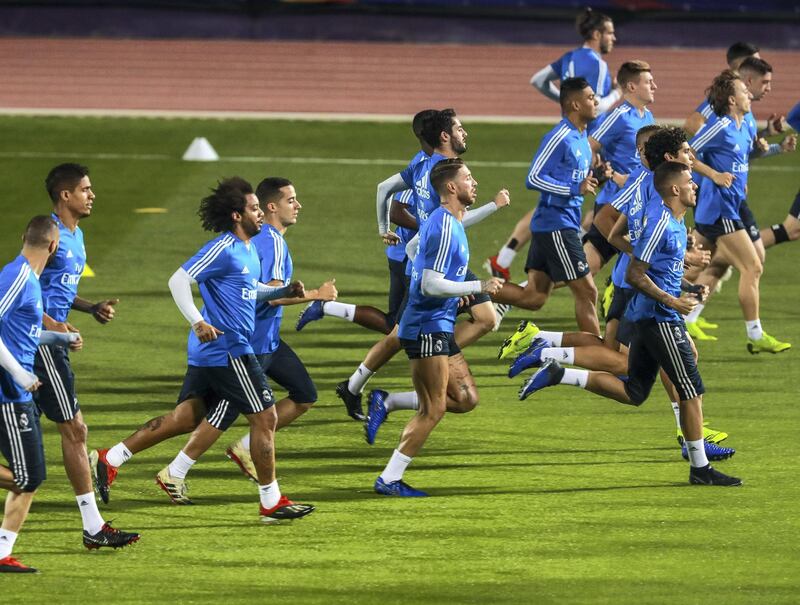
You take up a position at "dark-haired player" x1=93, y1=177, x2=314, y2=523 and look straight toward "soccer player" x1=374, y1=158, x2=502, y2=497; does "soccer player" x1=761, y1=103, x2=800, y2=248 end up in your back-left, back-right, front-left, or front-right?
front-left

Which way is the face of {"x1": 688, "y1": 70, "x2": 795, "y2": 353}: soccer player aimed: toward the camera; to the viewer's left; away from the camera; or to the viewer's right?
to the viewer's right

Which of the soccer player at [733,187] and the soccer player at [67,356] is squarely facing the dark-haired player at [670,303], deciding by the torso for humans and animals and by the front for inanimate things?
the soccer player at [67,356]

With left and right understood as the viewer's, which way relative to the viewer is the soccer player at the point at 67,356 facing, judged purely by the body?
facing to the right of the viewer

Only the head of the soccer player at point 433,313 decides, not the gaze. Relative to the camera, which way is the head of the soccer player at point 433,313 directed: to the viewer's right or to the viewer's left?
to the viewer's right

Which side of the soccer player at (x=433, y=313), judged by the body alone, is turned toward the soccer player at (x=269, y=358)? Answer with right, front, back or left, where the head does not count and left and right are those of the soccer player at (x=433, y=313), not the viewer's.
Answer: back

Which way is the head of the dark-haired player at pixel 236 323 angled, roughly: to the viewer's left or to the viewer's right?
to the viewer's right

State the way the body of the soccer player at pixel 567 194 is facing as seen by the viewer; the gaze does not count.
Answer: to the viewer's right

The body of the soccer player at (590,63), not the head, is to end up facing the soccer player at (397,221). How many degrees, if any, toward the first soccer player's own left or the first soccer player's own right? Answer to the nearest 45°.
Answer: approximately 90° to the first soccer player's own right

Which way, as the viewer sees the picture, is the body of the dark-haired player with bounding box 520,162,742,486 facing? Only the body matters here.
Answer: to the viewer's right

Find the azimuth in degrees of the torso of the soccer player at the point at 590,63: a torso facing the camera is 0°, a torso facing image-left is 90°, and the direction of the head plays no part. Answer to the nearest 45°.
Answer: approximately 270°

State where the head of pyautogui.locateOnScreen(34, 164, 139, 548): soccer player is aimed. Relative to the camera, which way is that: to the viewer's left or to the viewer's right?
to the viewer's right

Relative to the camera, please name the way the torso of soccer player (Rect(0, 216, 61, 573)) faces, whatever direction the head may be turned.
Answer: to the viewer's right
